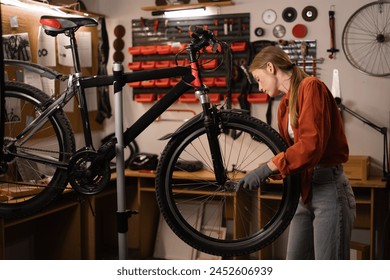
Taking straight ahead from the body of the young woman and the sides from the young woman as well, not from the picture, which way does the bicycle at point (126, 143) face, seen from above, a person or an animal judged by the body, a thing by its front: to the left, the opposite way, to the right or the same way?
the opposite way

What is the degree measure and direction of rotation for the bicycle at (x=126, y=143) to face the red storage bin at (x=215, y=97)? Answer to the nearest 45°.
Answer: approximately 90° to its left

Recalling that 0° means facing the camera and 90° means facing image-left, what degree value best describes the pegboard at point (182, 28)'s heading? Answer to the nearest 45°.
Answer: approximately 0°

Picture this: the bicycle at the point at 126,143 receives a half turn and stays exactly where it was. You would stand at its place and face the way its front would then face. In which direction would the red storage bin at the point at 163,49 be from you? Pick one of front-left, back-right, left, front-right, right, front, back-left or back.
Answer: right

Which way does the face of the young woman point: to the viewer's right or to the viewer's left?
to the viewer's left

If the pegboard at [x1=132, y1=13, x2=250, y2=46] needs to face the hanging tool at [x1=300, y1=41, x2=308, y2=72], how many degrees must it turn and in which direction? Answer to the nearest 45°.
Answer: approximately 90° to its left

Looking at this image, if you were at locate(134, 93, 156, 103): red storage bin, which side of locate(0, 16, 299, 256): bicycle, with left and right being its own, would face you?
left

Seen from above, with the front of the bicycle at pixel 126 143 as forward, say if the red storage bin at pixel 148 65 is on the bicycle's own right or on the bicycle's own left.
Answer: on the bicycle's own left

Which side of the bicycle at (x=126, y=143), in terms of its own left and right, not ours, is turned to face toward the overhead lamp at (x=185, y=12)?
left

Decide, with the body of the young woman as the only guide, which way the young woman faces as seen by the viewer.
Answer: to the viewer's left

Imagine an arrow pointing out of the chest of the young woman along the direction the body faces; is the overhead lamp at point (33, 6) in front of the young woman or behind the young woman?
in front

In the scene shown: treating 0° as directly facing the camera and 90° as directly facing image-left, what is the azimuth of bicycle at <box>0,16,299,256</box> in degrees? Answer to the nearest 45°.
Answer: approximately 270°

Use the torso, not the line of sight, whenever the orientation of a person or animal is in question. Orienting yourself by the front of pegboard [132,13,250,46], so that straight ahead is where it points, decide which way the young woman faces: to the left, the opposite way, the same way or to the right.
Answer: to the right

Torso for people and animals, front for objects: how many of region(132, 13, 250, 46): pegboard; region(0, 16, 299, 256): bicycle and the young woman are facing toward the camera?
1

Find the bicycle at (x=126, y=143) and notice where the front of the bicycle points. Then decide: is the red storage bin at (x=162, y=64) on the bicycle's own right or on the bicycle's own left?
on the bicycle's own left
